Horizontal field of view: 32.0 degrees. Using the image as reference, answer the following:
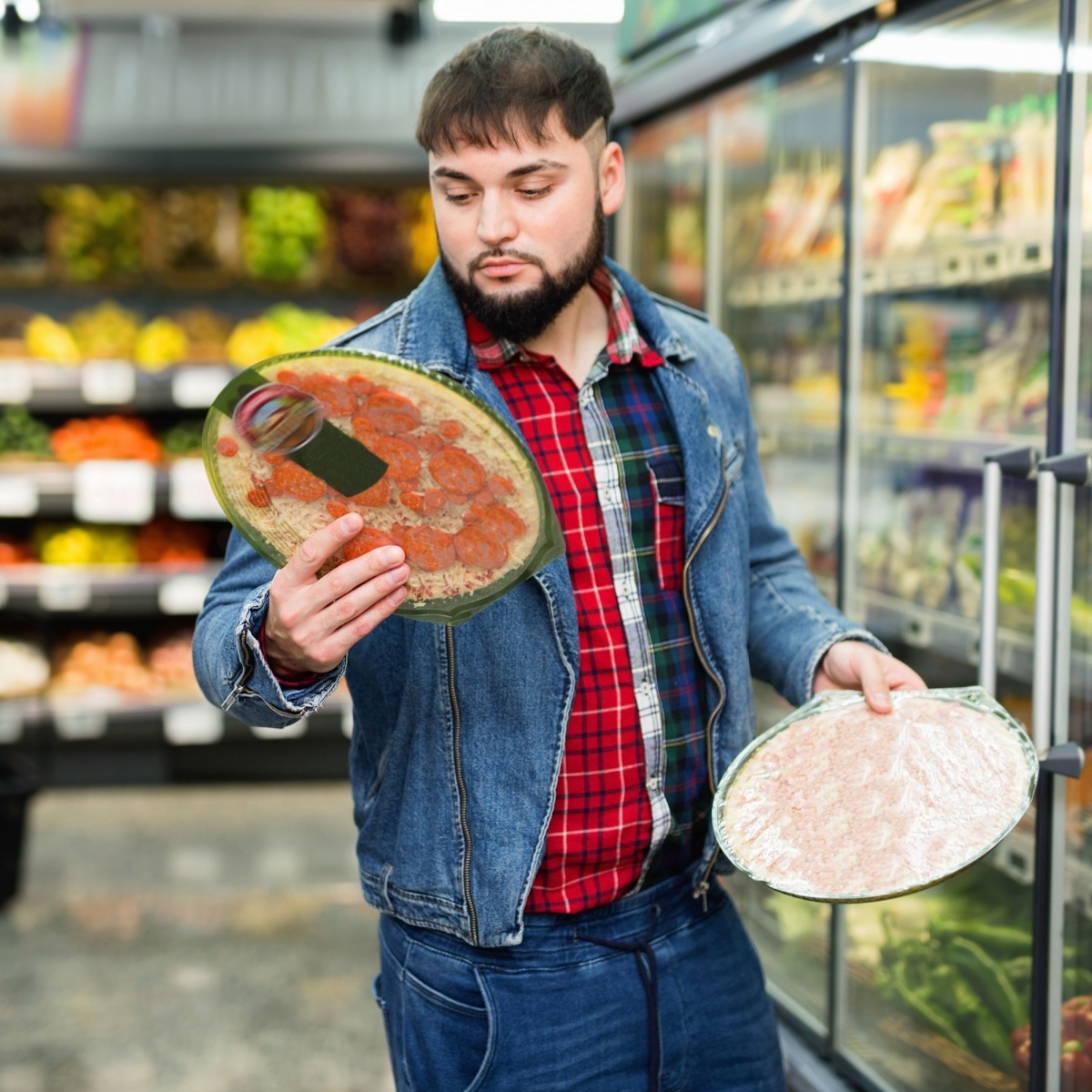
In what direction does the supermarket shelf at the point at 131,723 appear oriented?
toward the camera

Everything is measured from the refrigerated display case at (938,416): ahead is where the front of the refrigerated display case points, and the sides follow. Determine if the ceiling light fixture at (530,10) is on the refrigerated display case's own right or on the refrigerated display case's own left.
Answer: on the refrigerated display case's own right

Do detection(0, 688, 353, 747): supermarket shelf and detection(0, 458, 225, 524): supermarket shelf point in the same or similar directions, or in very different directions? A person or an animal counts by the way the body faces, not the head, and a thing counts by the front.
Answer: same or similar directions

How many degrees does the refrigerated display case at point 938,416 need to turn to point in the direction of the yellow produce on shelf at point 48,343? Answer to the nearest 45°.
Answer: approximately 90° to its right

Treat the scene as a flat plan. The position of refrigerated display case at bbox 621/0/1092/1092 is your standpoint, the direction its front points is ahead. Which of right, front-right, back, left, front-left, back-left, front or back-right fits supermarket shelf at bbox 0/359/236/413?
right

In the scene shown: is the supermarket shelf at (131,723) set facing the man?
yes

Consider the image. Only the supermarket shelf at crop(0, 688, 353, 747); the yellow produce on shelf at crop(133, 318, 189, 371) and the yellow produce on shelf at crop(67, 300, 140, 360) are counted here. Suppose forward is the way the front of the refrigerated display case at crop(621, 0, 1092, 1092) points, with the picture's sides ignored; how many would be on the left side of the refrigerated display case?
0

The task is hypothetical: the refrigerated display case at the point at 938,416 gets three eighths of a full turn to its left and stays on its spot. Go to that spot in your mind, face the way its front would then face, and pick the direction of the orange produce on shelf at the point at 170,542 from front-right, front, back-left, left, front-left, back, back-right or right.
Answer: back-left

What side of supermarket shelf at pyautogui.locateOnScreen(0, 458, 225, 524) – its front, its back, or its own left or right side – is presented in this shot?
front

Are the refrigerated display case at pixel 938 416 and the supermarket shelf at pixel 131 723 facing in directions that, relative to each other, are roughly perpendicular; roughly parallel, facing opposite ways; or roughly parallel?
roughly perpendicular

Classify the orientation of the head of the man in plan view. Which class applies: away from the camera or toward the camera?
toward the camera

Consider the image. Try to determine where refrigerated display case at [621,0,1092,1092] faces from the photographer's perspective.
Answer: facing the viewer and to the left of the viewer
